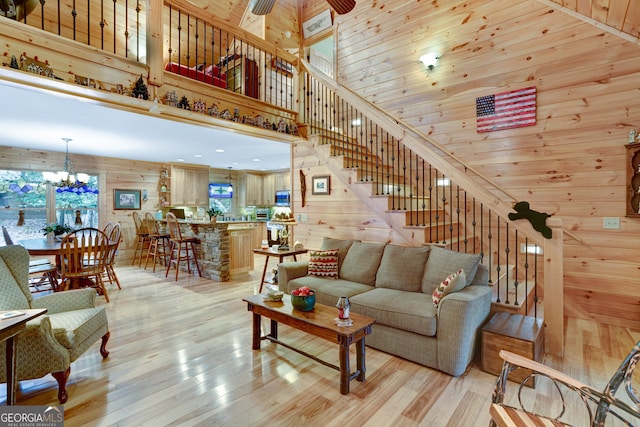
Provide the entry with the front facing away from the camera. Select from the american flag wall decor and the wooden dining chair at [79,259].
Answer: the wooden dining chair

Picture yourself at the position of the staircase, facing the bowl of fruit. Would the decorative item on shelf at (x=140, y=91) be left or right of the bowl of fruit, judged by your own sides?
right

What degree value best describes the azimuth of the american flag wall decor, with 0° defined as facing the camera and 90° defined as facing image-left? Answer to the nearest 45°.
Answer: approximately 45°

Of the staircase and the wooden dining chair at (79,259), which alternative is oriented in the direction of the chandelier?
the wooden dining chair

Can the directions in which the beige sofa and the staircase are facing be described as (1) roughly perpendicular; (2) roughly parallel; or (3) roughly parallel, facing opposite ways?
roughly perpendicular

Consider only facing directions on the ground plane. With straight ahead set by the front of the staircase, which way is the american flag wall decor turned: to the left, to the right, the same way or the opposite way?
to the right

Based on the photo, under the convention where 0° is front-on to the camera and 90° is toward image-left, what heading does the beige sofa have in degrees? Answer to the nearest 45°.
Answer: approximately 45°

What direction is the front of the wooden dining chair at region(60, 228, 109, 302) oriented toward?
away from the camera

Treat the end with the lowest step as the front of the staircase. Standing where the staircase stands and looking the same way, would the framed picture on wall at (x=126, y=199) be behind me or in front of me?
behind

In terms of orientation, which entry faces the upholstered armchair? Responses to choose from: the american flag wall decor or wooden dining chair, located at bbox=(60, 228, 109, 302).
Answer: the american flag wall decor

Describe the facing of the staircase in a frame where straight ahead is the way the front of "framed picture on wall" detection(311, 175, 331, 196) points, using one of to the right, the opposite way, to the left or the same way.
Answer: to the left
